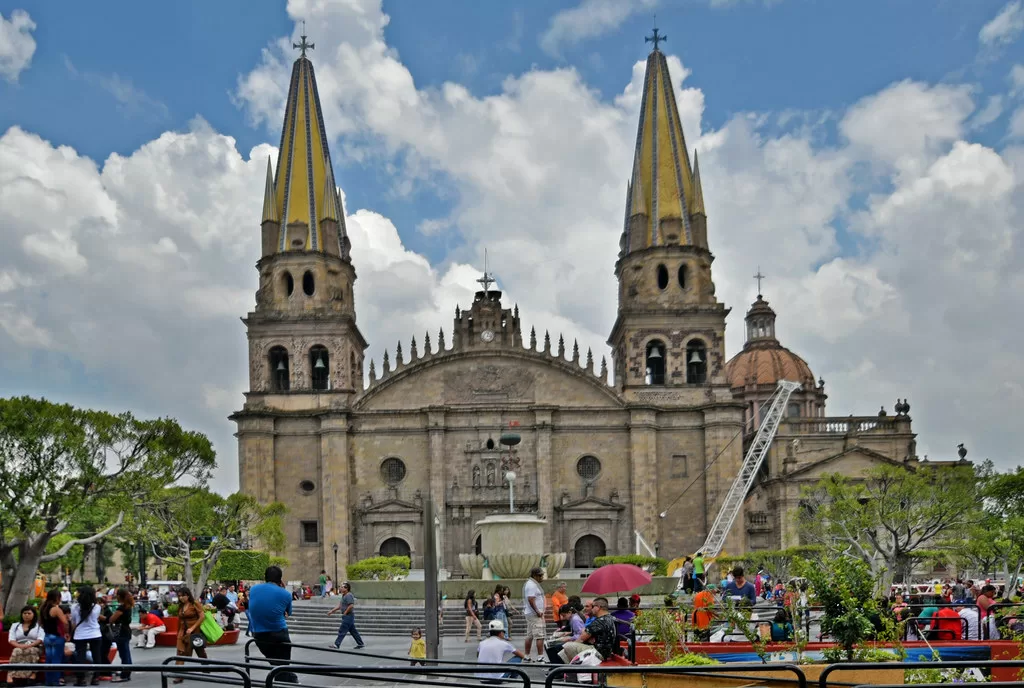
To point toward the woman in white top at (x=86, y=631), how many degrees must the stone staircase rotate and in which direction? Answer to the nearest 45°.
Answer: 0° — it already faces them

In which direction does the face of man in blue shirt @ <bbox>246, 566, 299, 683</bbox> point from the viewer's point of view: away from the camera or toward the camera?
away from the camera

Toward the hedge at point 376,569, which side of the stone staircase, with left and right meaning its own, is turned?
back

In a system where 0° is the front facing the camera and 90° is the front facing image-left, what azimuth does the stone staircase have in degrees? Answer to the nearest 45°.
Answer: approximately 0°
